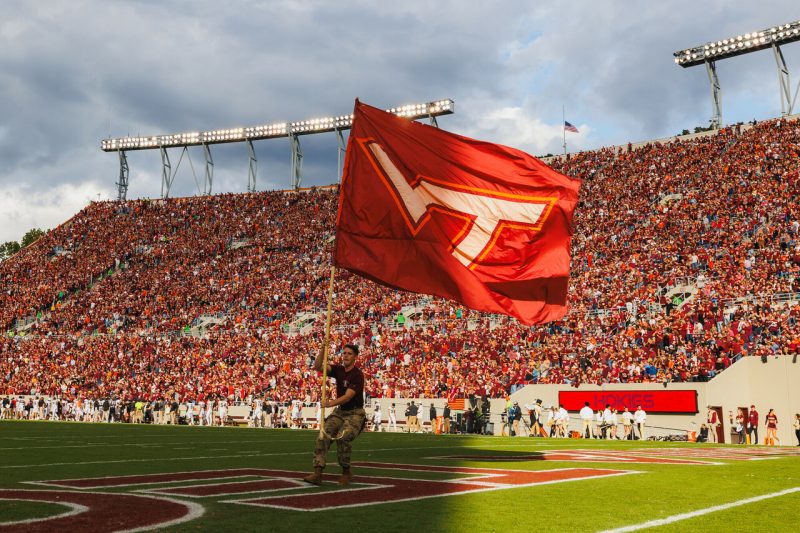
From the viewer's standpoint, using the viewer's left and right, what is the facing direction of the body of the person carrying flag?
facing the viewer and to the left of the viewer
